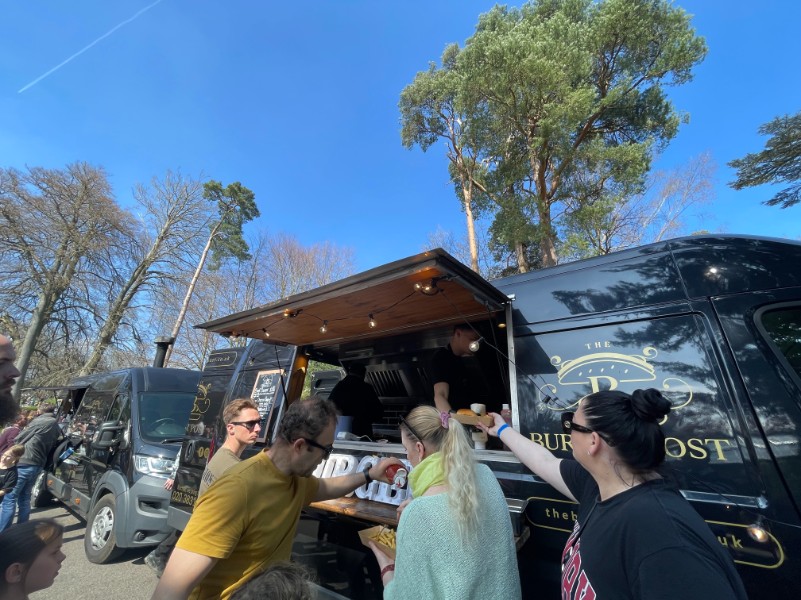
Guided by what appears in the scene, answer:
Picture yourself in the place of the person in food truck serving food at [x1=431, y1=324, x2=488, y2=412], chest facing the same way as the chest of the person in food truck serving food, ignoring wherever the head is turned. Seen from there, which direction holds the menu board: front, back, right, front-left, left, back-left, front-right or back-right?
back-right

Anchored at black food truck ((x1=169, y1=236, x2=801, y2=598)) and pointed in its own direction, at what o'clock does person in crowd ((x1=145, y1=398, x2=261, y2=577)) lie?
The person in crowd is roughly at 5 o'clock from the black food truck.

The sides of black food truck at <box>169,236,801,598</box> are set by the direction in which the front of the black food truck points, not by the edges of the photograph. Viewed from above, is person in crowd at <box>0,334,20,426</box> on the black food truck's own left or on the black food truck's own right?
on the black food truck's own right

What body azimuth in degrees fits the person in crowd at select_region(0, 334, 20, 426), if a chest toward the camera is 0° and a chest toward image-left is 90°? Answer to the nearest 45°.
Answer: approximately 270°

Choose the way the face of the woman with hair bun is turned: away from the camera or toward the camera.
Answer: away from the camera

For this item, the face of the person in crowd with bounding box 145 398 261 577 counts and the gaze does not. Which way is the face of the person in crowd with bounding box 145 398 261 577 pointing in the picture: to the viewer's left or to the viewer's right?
to the viewer's right

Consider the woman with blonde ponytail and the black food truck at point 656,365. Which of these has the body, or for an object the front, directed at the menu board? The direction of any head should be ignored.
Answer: the woman with blonde ponytail

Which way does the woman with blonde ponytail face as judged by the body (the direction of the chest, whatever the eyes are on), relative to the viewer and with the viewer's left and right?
facing away from the viewer and to the left of the viewer

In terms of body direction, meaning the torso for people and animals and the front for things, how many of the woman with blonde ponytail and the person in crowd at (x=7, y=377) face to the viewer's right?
1

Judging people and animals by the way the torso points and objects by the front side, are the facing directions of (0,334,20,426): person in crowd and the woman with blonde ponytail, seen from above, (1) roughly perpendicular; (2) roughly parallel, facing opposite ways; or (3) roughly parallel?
roughly perpendicular

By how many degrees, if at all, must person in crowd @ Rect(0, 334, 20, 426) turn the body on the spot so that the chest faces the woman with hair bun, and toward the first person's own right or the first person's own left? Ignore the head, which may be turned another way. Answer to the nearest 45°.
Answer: approximately 45° to the first person's own right
